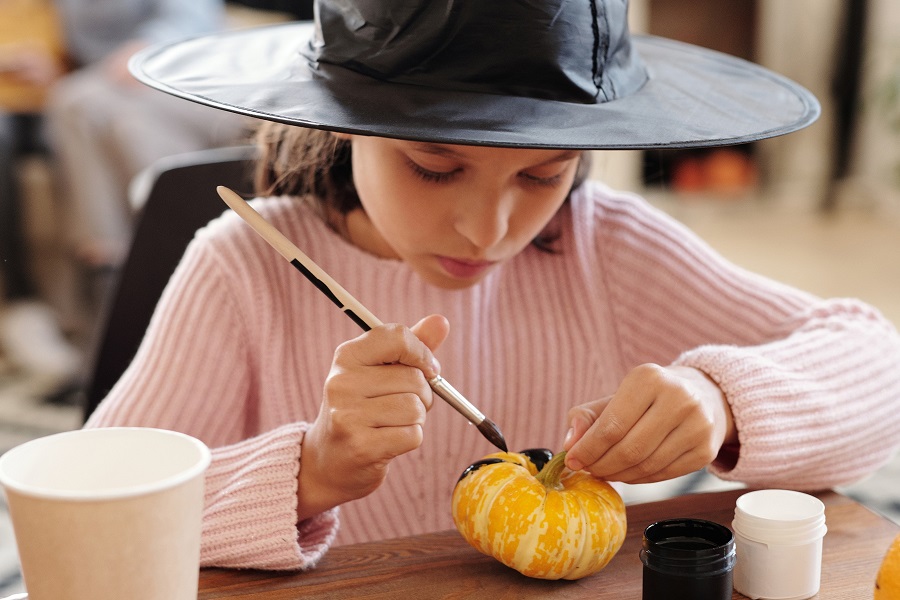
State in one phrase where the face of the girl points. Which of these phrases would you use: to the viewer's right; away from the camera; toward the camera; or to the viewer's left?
toward the camera

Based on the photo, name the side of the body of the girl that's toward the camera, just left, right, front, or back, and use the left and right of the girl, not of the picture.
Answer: front
